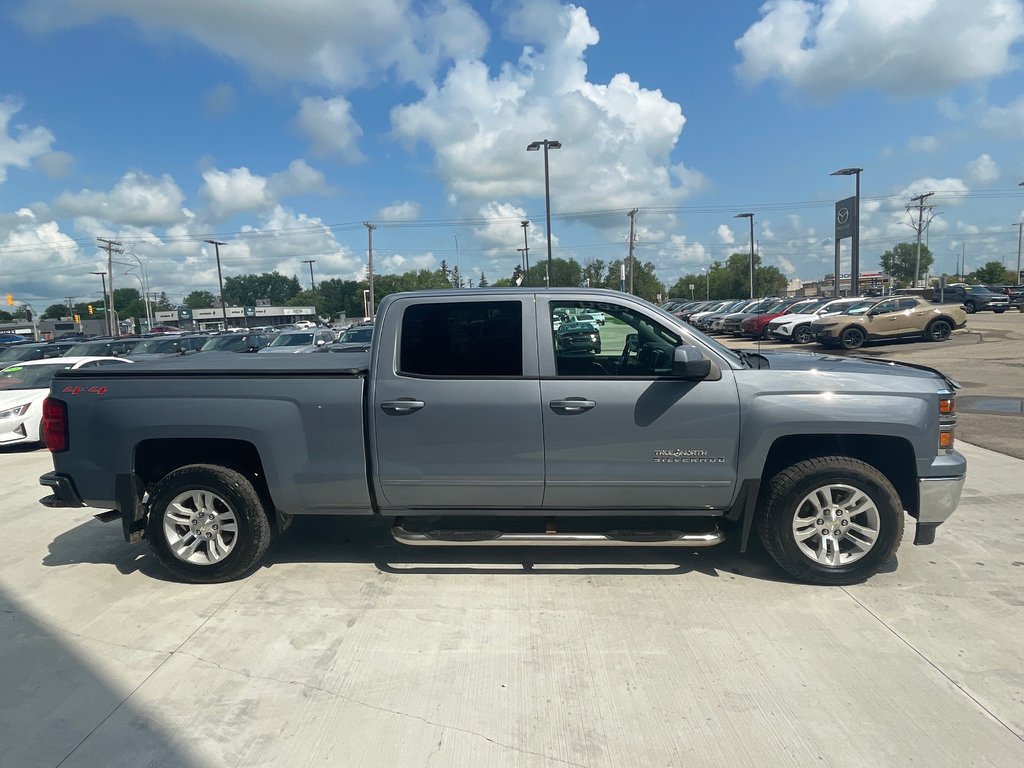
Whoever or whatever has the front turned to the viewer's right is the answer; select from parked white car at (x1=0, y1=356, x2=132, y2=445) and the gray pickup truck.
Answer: the gray pickup truck

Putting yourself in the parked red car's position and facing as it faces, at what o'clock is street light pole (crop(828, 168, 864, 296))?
The street light pole is roughly at 5 o'clock from the parked red car.

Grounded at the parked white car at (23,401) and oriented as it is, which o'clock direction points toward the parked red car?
The parked red car is roughly at 7 o'clock from the parked white car.

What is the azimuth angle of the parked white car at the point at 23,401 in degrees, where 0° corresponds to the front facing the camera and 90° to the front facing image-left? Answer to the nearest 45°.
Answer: approximately 45°

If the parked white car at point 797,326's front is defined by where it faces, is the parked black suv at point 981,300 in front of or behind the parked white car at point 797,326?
behind

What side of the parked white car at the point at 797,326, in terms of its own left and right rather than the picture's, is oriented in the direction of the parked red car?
right

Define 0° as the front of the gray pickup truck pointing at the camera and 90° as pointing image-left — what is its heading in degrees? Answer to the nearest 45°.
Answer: approximately 270°

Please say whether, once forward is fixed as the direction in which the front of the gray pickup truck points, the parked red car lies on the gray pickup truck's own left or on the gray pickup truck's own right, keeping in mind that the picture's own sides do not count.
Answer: on the gray pickup truck's own left

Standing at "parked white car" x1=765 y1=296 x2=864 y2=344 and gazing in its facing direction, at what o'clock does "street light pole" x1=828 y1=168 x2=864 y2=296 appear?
The street light pole is roughly at 5 o'clock from the parked white car.

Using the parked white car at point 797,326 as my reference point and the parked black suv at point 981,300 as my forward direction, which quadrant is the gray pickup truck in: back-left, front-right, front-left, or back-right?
back-right

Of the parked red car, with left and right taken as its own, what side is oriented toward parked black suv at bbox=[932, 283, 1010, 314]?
back
